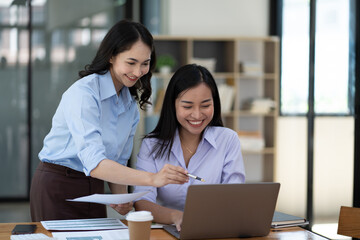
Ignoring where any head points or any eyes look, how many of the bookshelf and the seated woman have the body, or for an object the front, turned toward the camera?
2

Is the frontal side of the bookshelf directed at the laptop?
yes

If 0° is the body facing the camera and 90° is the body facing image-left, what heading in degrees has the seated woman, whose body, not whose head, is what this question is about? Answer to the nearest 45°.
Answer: approximately 0°

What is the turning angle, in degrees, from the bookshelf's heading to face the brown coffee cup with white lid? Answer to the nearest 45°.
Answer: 0° — it already faces it

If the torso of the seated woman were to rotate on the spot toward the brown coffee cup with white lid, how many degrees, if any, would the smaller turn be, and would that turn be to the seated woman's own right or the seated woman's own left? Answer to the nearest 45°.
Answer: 0° — they already face it

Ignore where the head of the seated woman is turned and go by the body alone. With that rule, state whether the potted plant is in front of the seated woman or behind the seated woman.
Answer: behind

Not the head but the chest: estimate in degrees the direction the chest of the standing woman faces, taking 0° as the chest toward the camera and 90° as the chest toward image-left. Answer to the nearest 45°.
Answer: approximately 315°

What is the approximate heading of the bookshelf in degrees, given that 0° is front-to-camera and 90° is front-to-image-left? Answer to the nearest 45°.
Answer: approximately 0°
